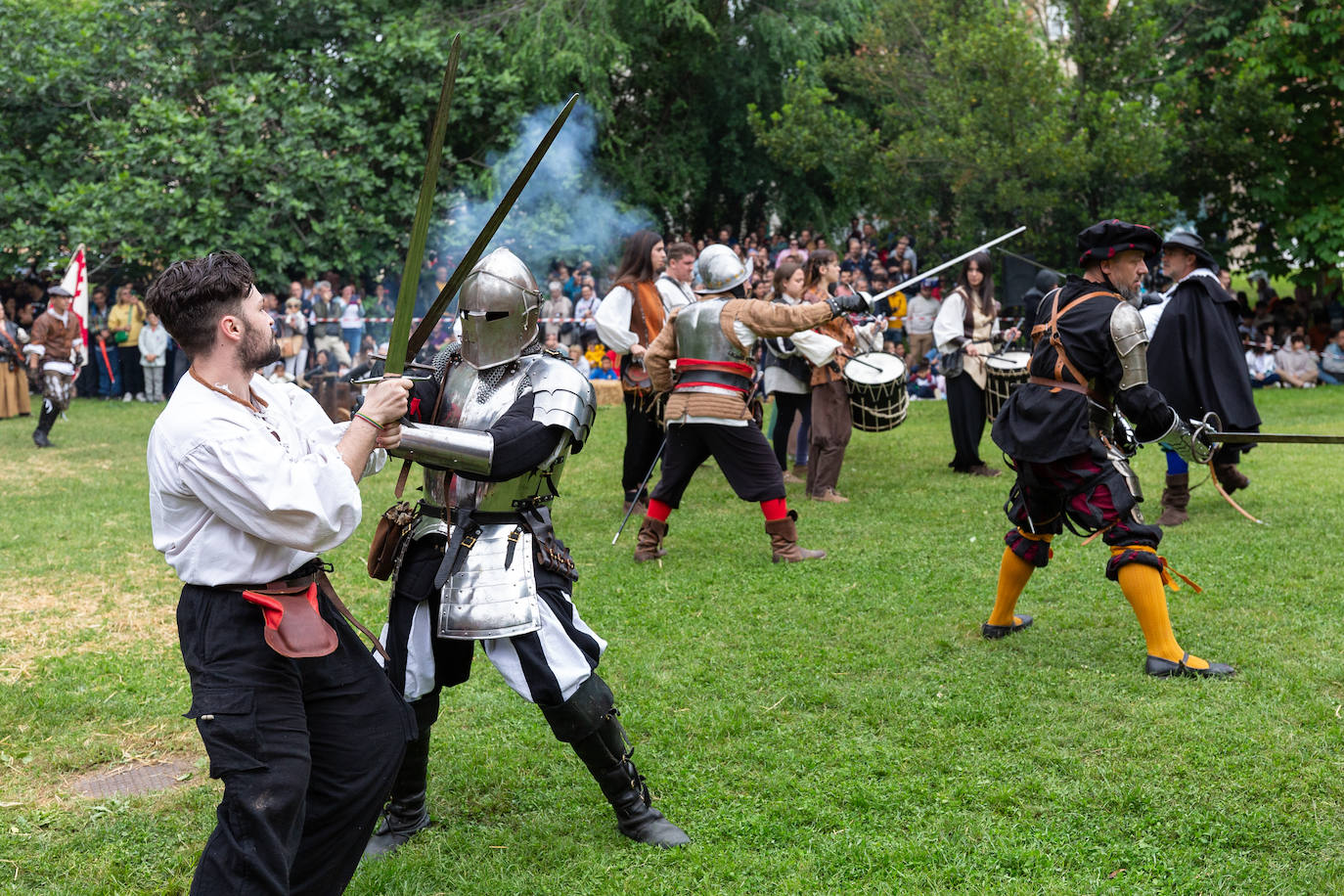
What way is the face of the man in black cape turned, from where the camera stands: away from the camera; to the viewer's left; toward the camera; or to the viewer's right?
to the viewer's left

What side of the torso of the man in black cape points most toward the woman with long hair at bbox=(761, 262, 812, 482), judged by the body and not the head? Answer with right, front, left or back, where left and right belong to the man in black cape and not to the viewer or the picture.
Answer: front

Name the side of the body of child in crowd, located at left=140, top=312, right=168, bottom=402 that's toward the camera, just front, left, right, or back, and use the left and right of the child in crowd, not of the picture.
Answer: front

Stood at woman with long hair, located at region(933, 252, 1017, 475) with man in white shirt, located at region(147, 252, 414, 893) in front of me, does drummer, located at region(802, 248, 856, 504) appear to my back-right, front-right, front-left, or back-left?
front-right

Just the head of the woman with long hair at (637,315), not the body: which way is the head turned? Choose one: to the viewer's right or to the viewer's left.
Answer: to the viewer's right

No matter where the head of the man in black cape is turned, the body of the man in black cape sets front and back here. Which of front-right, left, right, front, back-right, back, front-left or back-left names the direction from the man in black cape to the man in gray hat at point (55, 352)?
front

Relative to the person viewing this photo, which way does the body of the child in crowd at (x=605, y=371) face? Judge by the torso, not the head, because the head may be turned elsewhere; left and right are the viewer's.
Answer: facing the viewer

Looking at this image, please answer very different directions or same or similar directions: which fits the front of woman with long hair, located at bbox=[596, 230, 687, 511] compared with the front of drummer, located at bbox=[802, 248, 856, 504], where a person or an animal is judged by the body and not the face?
same or similar directions

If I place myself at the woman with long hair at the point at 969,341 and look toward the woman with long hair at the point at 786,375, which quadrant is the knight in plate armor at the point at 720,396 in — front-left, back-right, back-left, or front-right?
front-left

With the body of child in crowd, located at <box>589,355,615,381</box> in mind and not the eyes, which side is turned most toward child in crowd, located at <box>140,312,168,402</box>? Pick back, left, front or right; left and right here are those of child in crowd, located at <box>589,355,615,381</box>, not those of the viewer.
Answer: right

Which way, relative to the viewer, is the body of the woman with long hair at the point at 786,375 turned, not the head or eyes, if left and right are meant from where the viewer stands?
facing the viewer and to the right of the viewer

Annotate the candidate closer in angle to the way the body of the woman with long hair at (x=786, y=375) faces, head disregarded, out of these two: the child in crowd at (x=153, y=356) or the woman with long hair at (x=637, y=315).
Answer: the woman with long hair
